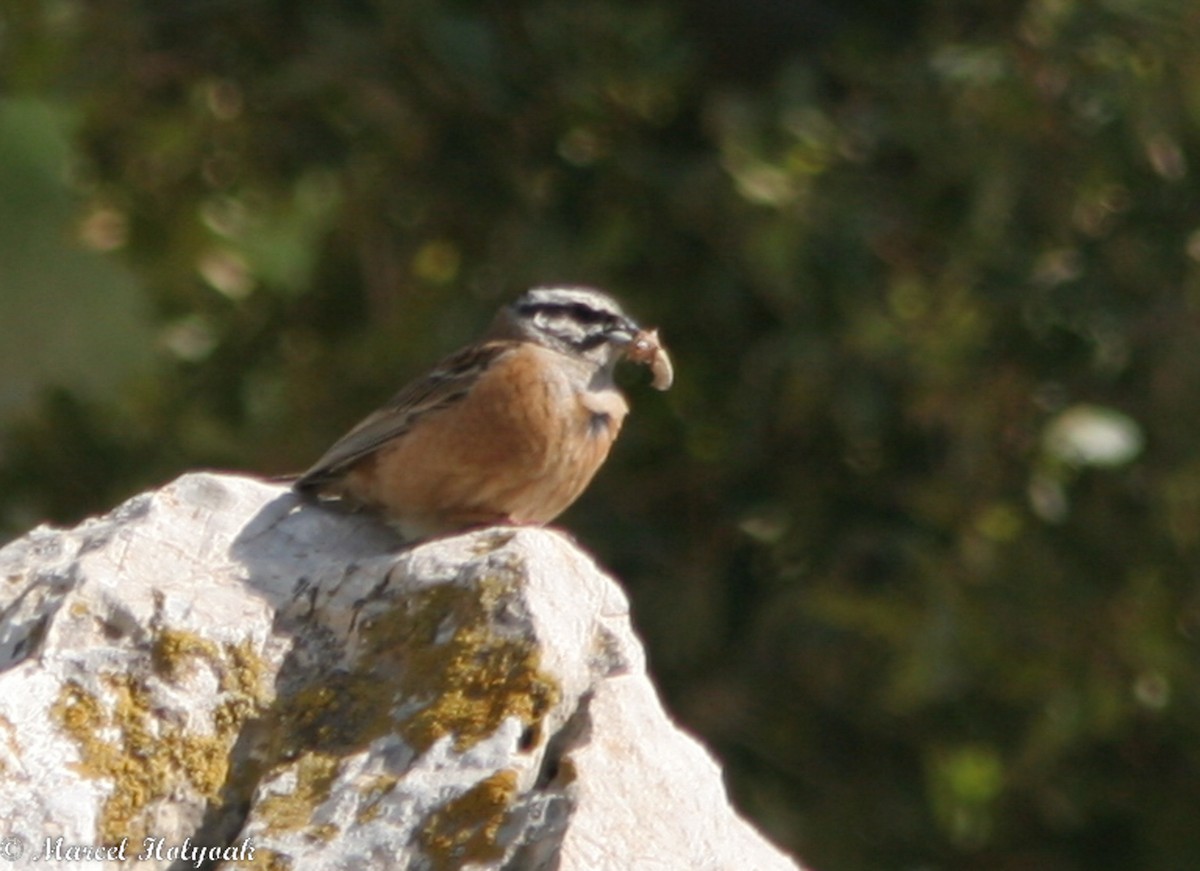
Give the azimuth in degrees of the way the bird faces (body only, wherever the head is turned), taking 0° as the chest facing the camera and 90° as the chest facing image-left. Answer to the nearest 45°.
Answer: approximately 270°
